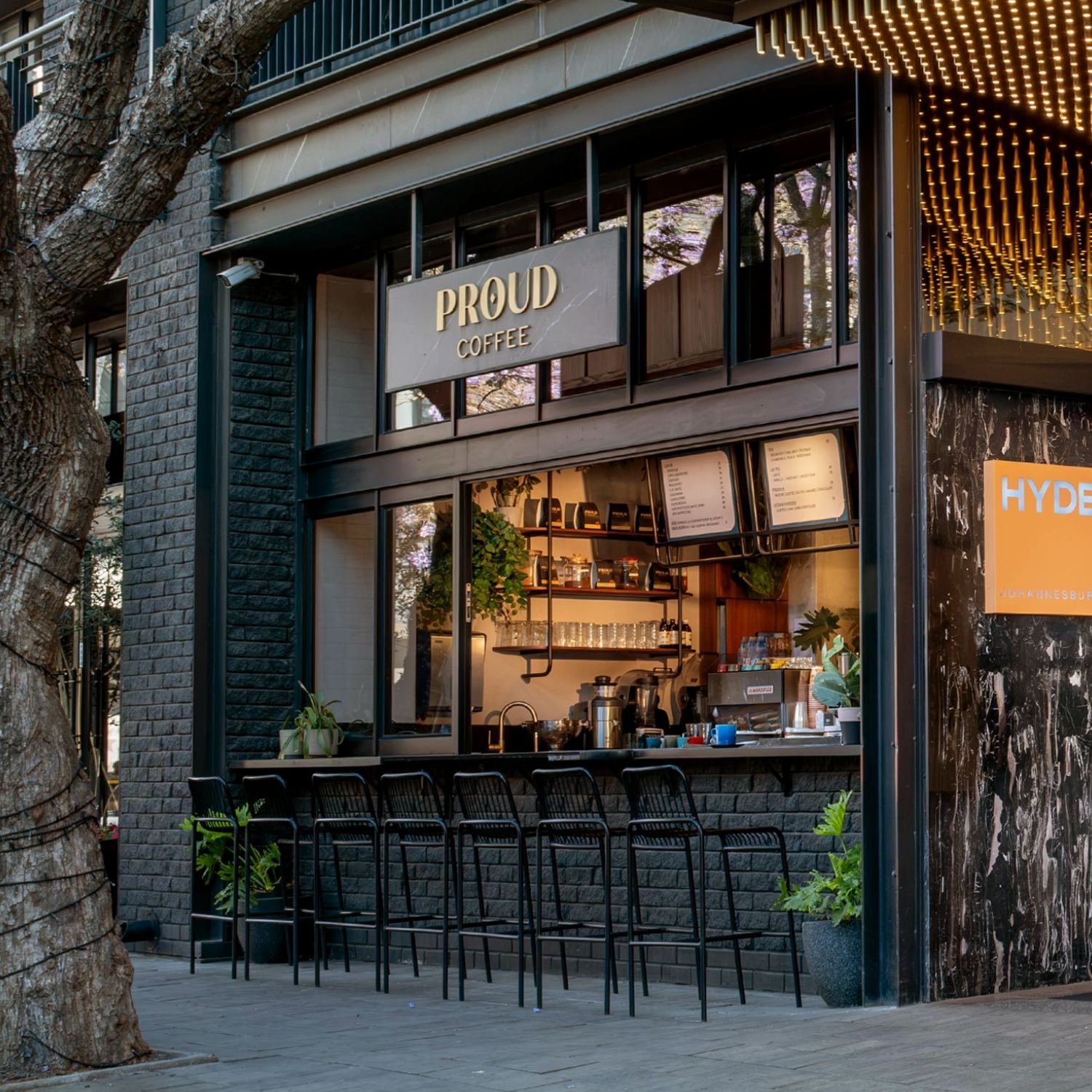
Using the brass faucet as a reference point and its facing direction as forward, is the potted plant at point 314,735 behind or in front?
behind

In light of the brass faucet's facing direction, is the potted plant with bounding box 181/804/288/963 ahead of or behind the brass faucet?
behind

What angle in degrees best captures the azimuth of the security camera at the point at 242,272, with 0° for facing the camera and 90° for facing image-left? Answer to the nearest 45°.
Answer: approximately 45°

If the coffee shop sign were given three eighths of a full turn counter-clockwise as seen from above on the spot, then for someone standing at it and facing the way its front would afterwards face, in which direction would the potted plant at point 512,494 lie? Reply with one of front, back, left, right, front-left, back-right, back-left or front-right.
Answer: left

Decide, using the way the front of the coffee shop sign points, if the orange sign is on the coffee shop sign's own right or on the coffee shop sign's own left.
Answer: on the coffee shop sign's own left

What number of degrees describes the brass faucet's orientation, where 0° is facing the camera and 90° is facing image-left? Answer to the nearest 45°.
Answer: approximately 270°

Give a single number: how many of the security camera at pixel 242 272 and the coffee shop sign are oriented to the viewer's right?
0

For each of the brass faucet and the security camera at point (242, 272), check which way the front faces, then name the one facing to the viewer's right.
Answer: the brass faucet

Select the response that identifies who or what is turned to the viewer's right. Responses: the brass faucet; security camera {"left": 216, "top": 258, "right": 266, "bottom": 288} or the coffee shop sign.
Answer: the brass faucet

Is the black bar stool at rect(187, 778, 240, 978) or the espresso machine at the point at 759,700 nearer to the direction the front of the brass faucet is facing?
the espresso machine

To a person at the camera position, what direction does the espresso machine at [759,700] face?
facing away from the viewer and to the right of the viewer

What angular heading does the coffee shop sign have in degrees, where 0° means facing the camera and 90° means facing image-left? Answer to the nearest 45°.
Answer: approximately 45°
